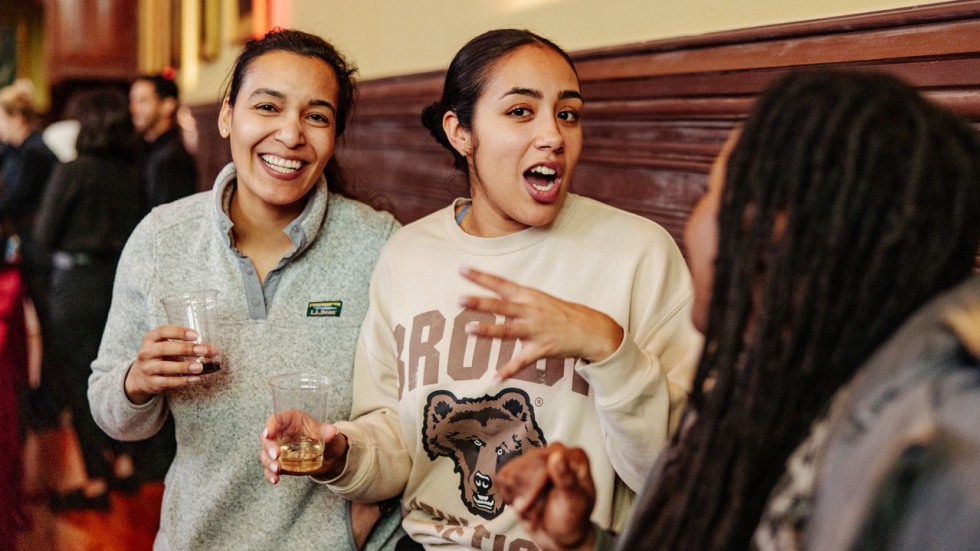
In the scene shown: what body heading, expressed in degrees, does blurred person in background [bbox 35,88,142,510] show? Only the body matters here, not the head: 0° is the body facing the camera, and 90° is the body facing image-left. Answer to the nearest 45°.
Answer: approximately 135°

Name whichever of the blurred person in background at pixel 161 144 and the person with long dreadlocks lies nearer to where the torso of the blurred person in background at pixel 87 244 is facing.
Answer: the blurred person in background

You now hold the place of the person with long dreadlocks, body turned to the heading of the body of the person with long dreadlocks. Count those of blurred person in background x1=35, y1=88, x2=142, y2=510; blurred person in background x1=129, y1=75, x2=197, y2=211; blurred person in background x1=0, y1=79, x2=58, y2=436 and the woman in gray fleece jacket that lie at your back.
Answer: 0

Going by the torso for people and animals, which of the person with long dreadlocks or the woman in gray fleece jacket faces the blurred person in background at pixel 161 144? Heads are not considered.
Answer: the person with long dreadlocks

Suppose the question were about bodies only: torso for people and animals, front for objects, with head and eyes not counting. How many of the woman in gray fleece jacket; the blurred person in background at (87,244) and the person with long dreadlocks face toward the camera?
1

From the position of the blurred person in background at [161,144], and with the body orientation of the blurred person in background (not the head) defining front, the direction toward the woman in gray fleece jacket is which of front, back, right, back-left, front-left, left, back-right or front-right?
front-left

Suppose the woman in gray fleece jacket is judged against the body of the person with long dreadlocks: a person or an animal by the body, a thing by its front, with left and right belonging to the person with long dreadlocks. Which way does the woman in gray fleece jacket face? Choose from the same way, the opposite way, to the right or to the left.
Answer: the opposite way

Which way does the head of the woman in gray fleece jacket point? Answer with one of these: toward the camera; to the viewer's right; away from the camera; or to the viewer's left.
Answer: toward the camera

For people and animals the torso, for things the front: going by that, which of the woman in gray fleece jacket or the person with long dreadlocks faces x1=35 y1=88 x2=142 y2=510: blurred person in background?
the person with long dreadlocks

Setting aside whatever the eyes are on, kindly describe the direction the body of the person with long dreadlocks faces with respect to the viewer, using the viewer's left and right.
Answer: facing away from the viewer and to the left of the viewer

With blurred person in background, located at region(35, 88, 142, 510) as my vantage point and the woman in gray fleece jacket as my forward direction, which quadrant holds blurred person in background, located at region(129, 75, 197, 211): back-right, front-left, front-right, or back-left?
back-left

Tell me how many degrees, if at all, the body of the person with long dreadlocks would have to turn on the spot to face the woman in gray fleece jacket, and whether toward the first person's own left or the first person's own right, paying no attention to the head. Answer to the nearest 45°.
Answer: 0° — they already face them

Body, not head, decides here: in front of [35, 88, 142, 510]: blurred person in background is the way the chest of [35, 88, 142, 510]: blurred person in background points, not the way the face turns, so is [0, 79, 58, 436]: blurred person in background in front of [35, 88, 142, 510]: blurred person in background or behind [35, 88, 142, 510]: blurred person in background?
in front

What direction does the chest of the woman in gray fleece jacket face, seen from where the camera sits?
toward the camera

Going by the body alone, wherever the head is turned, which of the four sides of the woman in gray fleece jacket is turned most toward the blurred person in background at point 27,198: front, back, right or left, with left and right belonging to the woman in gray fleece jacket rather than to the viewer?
back

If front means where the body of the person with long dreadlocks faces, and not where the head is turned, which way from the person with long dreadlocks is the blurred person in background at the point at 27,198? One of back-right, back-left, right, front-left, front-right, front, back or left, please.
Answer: front

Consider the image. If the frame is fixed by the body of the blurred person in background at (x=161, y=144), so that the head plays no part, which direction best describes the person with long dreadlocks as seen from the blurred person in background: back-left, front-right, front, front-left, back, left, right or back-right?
front-left

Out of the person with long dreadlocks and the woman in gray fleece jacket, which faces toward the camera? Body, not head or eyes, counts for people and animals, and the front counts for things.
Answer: the woman in gray fleece jacket

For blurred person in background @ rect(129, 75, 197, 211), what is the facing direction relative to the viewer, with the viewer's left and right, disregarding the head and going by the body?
facing the viewer and to the left of the viewer
